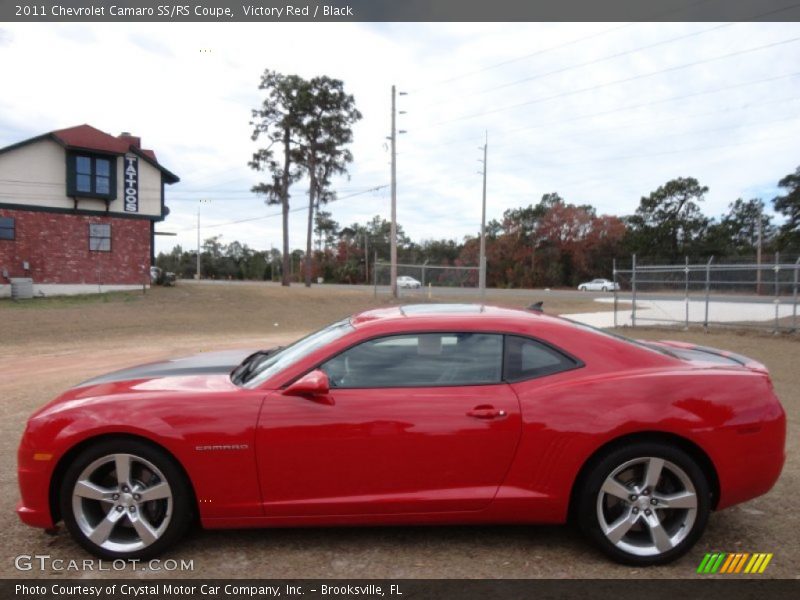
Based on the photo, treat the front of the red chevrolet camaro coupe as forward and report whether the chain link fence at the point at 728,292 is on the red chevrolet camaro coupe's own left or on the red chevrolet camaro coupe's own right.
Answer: on the red chevrolet camaro coupe's own right

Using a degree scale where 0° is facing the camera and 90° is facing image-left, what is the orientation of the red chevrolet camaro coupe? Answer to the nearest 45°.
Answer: approximately 90°

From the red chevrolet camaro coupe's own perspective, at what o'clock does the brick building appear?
The brick building is roughly at 2 o'clock from the red chevrolet camaro coupe.
